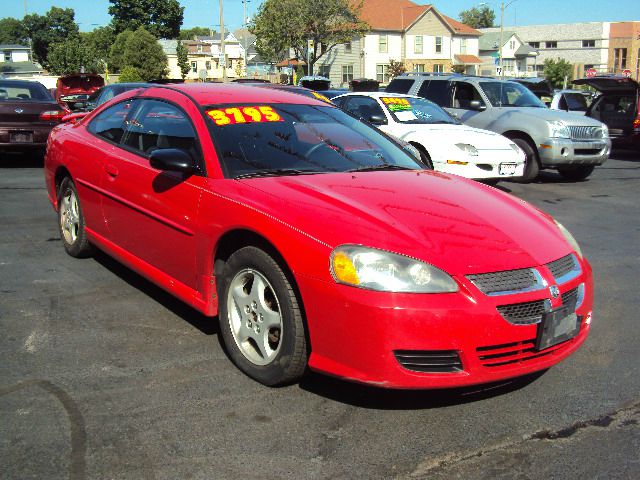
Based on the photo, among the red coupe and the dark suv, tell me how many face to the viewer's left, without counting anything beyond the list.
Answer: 0

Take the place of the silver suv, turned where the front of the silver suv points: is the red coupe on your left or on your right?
on your right

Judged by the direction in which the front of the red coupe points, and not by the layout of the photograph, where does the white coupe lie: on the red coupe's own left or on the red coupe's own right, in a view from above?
on the red coupe's own left

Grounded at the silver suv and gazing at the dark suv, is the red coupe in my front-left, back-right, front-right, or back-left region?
back-right

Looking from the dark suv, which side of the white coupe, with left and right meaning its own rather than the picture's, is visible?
left

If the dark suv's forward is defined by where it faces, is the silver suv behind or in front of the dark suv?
behind

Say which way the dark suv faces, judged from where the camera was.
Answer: facing away from the viewer and to the right of the viewer

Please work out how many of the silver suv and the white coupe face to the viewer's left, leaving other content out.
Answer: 0

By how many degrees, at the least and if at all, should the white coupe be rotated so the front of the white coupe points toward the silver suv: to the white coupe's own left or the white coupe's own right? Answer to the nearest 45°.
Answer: approximately 90° to the white coupe's own left

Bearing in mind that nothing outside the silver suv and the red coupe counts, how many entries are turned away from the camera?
0

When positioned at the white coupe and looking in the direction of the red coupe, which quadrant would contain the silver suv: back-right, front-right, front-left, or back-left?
back-left

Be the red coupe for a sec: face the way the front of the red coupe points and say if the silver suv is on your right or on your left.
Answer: on your left

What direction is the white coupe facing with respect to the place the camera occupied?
facing the viewer and to the right of the viewer

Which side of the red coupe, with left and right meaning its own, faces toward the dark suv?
left
